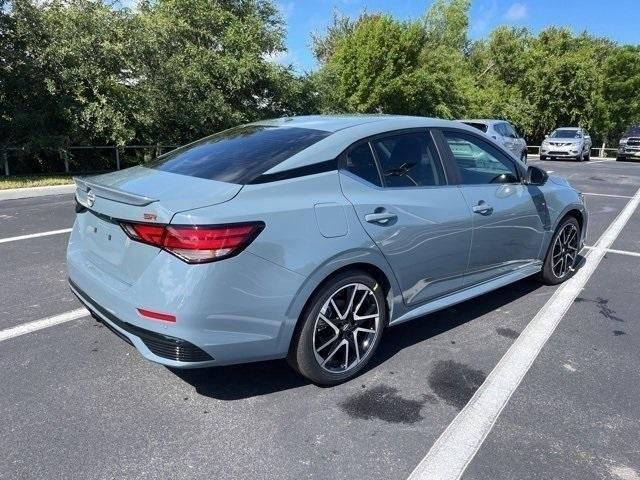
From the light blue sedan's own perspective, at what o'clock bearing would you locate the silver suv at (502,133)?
The silver suv is roughly at 11 o'clock from the light blue sedan.

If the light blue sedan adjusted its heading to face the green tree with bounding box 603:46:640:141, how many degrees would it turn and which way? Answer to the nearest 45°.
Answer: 0° — it already faces it

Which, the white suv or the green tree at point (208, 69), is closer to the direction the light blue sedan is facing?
the white suv

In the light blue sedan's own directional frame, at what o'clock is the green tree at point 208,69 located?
The green tree is roughly at 10 o'clock from the light blue sedan.

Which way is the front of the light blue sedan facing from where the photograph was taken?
facing away from the viewer and to the right of the viewer

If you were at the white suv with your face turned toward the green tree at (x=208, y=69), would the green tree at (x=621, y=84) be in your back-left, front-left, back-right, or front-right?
back-right

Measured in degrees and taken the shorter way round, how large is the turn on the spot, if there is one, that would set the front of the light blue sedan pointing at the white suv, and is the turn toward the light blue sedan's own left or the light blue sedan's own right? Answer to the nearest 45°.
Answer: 0° — it already faces it

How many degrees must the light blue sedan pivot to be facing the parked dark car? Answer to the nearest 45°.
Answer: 0° — it already faces it
